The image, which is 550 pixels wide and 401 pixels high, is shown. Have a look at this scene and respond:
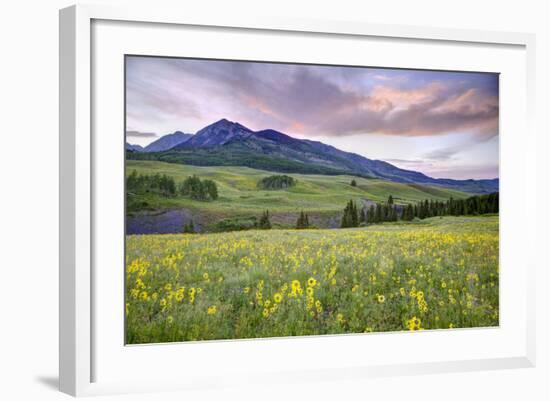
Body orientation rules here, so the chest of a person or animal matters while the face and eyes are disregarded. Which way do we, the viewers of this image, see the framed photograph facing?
facing the viewer and to the right of the viewer
